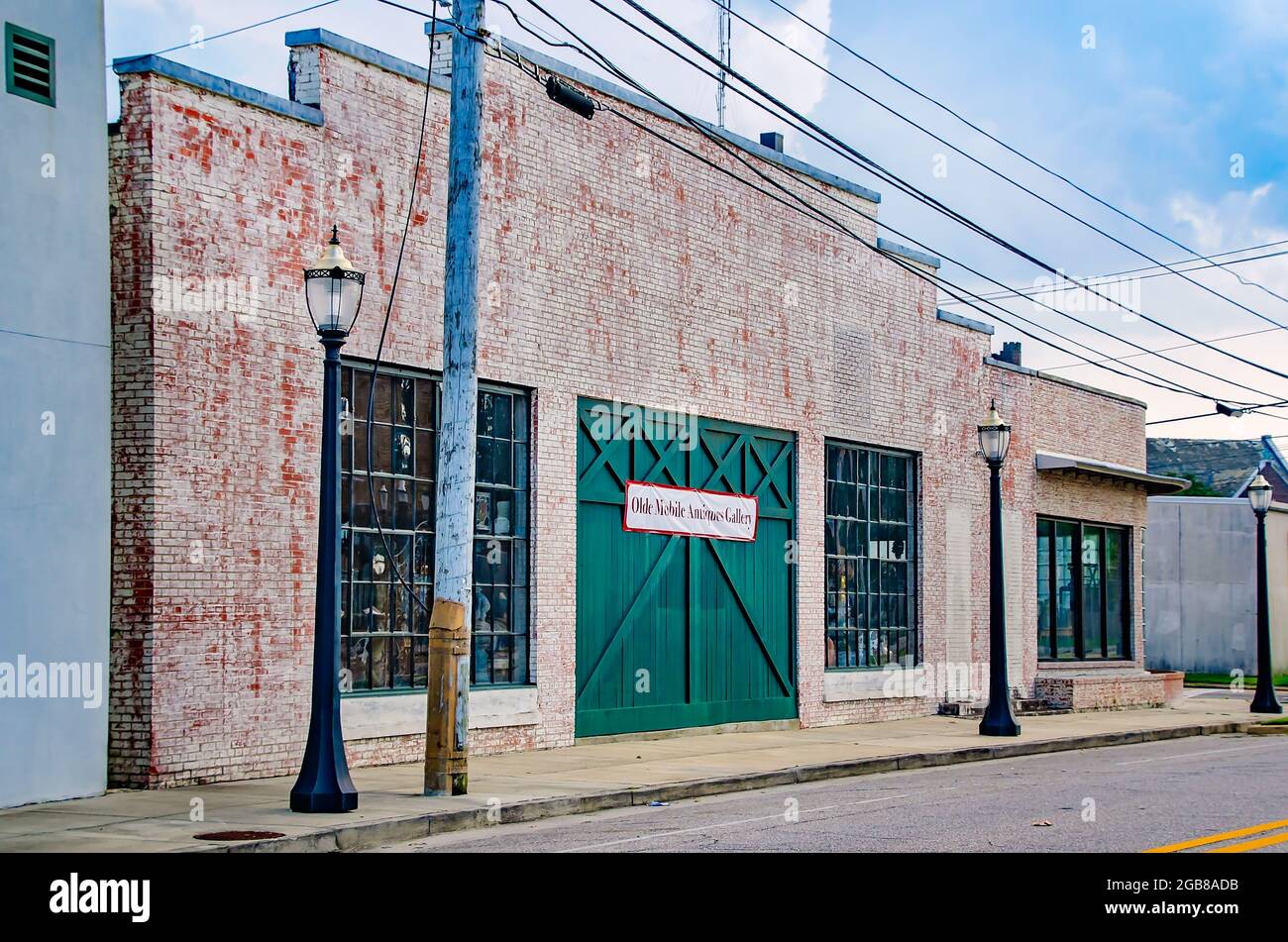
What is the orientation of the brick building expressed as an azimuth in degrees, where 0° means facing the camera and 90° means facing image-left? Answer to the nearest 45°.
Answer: approximately 315°

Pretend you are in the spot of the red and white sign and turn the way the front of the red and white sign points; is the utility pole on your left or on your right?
on your right

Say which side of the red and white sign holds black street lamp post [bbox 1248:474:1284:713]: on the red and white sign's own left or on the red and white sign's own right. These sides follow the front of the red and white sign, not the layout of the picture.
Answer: on the red and white sign's own left

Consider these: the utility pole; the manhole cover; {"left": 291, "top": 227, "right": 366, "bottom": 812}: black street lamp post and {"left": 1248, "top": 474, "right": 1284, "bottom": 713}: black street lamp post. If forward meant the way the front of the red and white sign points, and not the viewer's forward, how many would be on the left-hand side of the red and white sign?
1

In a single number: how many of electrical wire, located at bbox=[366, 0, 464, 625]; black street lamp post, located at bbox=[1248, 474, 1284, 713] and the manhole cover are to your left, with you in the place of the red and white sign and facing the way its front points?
1

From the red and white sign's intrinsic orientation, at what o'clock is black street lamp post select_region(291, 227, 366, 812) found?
The black street lamp post is roughly at 2 o'clock from the red and white sign.

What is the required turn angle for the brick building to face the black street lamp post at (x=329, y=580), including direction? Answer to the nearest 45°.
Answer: approximately 45° to its right

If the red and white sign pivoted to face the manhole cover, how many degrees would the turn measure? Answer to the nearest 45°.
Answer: approximately 45° to its right

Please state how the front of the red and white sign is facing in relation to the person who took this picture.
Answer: facing the viewer and to the right of the viewer
